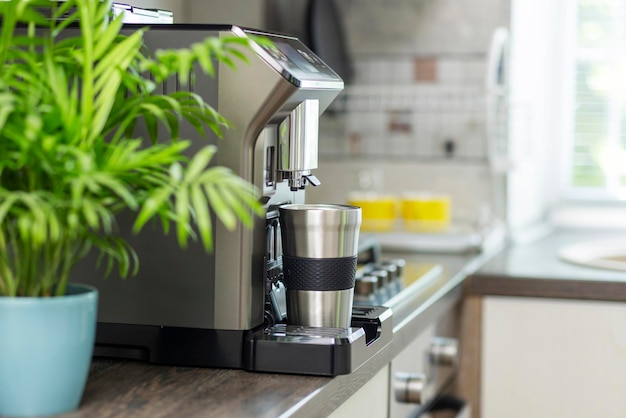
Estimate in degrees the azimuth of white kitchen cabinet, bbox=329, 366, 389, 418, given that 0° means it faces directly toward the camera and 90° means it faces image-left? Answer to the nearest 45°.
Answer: approximately 270°

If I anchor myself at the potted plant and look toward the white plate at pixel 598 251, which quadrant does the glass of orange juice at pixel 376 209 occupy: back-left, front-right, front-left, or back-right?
front-left

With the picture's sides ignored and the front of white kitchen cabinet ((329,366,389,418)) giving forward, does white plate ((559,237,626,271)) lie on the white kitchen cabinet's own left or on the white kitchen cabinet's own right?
on the white kitchen cabinet's own left

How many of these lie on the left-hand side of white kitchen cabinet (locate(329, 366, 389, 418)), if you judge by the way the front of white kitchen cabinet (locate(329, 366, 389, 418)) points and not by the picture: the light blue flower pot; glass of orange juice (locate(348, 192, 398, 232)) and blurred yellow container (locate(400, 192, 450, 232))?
2

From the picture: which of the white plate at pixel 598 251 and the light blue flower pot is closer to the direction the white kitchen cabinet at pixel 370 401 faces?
the white plate

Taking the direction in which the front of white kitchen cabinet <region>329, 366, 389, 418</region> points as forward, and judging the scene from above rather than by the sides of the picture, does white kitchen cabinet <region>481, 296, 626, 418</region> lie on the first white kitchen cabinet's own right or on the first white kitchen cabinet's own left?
on the first white kitchen cabinet's own left

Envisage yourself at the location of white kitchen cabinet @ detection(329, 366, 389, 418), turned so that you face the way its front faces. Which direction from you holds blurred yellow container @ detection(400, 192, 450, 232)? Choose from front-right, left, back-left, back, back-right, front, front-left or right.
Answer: left

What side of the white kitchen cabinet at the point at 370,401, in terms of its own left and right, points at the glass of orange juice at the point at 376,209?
left
